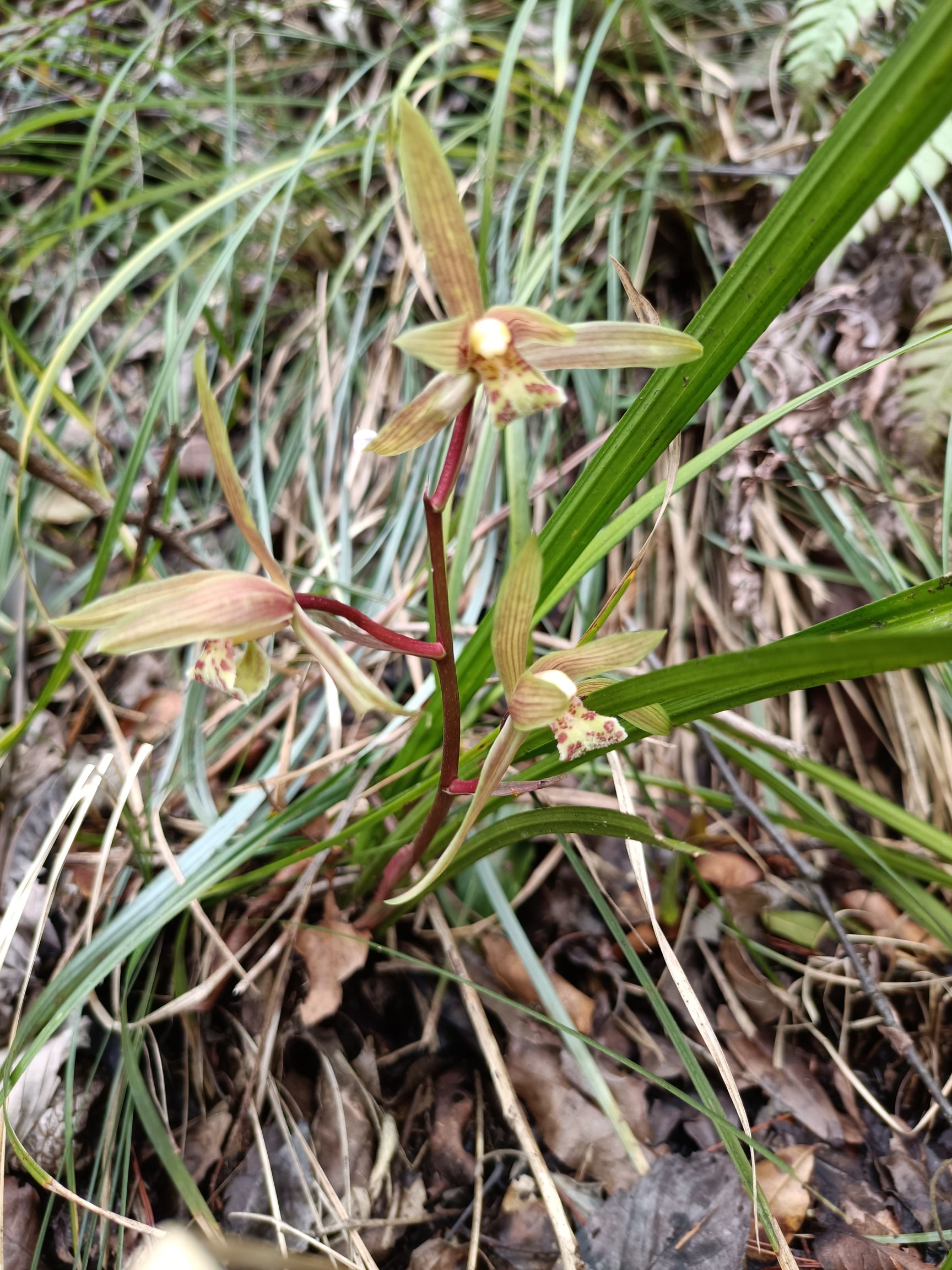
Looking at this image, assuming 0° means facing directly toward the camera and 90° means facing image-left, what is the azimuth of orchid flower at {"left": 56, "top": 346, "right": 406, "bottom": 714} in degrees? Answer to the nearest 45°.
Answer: approximately 90°

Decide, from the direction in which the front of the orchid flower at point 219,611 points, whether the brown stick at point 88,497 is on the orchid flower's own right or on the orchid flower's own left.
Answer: on the orchid flower's own right
